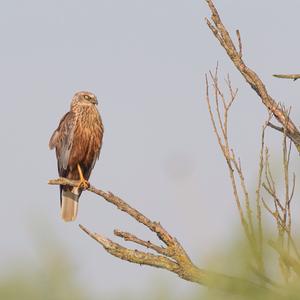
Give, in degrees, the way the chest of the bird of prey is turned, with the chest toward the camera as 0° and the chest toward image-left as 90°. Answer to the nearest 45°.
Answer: approximately 315°
